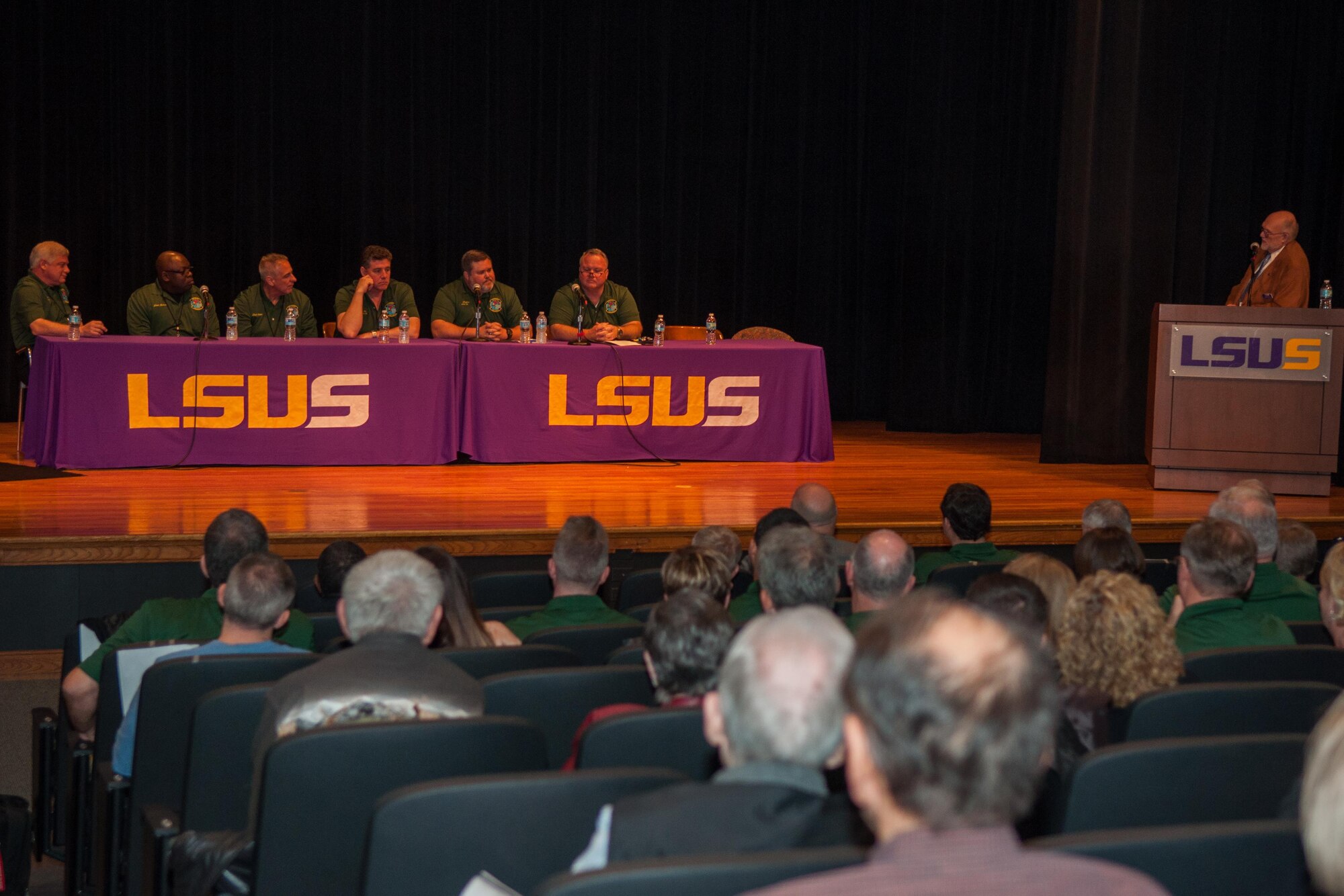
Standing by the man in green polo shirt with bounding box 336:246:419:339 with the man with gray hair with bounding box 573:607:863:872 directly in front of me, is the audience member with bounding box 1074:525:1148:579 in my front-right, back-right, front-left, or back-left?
front-left

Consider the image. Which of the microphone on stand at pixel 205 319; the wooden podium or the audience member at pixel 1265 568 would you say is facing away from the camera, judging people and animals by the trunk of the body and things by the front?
the audience member

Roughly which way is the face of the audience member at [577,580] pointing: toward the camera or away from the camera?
away from the camera

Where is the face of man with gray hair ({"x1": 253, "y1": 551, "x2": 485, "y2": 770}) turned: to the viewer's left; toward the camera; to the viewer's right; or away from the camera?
away from the camera

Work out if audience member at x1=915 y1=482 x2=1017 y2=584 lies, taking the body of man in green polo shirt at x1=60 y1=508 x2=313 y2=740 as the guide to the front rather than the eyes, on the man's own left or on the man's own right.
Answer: on the man's own right

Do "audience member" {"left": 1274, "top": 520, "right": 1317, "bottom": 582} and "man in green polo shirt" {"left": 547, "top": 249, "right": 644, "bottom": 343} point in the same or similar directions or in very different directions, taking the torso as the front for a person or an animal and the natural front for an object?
very different directions

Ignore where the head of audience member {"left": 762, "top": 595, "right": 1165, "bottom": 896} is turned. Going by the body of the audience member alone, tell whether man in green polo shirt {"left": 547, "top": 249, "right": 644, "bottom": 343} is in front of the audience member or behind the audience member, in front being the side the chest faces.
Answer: in front

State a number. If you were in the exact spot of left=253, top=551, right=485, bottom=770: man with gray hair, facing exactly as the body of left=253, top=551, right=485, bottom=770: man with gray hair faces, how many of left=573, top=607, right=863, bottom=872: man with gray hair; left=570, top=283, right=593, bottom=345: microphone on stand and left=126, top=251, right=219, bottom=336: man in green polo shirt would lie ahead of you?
2

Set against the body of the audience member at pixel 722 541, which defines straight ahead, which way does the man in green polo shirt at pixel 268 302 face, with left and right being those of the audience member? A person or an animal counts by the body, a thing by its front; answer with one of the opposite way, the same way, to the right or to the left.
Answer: the opposite way

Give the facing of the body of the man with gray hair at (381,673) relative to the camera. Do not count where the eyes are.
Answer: away from the camera

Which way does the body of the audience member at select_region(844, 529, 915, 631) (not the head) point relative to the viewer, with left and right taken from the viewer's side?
facing away from the viewer

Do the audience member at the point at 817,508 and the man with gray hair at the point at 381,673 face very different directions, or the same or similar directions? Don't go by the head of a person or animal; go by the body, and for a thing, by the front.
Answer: same or similar directions

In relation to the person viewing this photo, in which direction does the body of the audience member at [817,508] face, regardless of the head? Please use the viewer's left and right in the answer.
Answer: facing away from the viewer

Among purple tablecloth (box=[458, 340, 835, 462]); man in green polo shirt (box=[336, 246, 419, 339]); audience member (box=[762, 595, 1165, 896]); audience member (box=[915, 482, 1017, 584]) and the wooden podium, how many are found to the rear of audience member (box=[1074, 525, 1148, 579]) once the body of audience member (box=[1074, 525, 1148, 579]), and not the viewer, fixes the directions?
1

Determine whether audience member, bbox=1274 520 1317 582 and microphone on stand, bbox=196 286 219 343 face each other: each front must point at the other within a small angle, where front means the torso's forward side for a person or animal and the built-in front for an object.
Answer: no

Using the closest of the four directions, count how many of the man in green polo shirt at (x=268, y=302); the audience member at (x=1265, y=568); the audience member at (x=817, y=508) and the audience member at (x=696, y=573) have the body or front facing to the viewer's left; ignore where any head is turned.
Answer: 0

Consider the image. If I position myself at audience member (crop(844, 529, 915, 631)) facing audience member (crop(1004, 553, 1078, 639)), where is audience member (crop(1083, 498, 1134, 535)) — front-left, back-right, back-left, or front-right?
front-left

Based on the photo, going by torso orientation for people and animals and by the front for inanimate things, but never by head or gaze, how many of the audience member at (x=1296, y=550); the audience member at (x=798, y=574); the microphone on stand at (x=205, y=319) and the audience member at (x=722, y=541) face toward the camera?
0

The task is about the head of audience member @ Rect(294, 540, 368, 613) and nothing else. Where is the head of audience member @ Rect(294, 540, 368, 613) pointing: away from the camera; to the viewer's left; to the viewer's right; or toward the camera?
away from the camera

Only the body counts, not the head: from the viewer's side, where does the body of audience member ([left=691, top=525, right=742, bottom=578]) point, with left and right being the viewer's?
facing away from the viewer

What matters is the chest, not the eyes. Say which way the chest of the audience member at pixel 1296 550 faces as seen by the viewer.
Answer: away from the camera

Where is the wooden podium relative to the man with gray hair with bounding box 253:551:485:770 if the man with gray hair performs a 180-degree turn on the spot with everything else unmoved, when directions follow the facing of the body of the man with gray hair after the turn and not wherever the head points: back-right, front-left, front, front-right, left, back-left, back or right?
back-left

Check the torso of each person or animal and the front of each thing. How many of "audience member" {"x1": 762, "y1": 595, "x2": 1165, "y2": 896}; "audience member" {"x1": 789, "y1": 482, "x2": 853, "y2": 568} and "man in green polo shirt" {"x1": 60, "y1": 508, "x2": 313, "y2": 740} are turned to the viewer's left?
0
